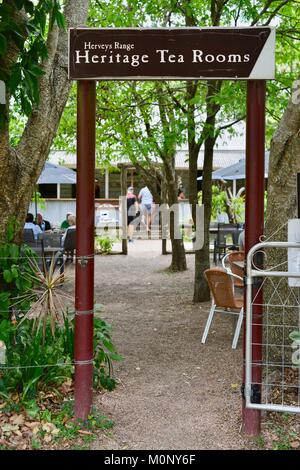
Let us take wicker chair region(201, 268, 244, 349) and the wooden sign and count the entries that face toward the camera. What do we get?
1

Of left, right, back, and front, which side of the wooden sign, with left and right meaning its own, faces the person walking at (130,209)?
back

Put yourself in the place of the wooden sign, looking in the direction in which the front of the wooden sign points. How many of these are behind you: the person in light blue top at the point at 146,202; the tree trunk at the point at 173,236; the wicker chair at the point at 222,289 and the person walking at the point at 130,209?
4

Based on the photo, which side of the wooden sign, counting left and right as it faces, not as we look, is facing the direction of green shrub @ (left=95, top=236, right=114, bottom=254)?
back
